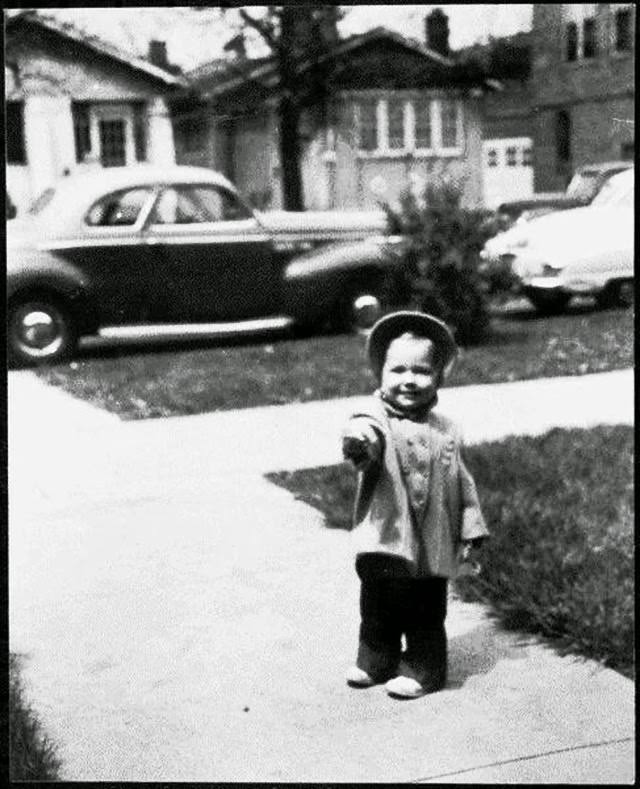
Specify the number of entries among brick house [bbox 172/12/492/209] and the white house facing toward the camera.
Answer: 2

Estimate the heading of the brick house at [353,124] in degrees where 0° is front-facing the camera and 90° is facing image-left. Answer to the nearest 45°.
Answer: approximately 0°

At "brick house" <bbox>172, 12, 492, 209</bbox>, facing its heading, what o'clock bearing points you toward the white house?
The white house is roughly at 3 o'clock from the brick house.
